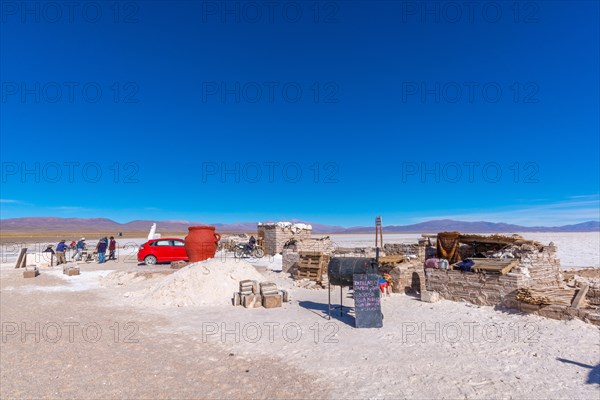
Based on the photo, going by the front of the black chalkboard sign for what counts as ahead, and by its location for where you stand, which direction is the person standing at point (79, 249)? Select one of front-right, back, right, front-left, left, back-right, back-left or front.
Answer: back-right

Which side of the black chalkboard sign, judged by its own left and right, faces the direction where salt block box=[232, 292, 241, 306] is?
right

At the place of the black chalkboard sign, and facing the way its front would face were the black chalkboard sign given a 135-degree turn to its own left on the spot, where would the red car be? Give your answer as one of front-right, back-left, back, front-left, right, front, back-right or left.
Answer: left

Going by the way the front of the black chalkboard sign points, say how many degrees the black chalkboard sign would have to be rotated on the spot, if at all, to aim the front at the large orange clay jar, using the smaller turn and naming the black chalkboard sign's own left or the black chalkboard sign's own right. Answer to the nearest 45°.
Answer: approximately 135° to the black chalkboard sign's own right

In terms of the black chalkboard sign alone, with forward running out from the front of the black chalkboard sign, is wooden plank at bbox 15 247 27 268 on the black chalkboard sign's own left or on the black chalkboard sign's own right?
on the black chalkboard sign's own right

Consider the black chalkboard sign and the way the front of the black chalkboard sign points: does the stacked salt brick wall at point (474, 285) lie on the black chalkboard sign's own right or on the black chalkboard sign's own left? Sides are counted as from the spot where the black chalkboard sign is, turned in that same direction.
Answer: on the black chalkboard sign's own left

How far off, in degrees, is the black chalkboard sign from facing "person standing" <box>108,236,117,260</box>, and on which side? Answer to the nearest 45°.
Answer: approximately 135° to its right

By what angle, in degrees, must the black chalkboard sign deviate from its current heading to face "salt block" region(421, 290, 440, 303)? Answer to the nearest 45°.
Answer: approximately 135° to its left

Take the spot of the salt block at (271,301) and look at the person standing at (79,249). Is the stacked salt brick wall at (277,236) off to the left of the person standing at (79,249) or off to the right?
right

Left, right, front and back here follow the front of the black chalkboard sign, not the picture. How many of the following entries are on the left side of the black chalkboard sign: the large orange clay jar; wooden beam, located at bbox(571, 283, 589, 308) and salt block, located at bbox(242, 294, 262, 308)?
1

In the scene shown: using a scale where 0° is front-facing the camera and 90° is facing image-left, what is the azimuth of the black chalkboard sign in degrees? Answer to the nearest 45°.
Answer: approximately 0°

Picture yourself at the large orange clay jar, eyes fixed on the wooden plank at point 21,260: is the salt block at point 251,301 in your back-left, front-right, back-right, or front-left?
back-left

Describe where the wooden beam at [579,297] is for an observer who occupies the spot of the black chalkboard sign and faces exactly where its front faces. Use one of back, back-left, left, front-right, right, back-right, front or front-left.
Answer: left
